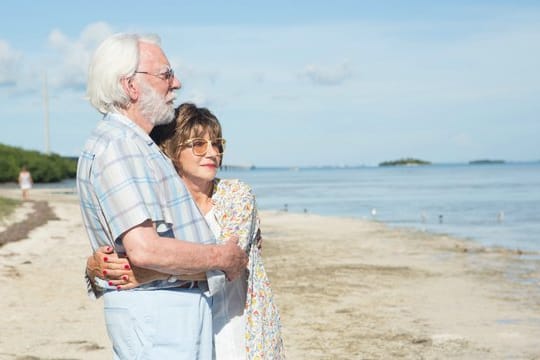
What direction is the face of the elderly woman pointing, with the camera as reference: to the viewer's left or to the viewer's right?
to the viewer's right

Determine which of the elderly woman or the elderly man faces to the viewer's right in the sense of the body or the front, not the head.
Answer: the elderly man

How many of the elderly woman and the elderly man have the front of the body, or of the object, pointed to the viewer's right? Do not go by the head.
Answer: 1

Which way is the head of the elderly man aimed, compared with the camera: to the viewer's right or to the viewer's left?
to the viewer's right

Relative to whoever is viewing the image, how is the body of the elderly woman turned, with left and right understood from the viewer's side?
facing the viewer and to the left of the viewer

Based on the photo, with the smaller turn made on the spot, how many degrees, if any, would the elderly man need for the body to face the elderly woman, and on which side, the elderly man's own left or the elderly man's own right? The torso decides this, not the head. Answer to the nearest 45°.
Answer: approximately 45° to the elderly man's own left

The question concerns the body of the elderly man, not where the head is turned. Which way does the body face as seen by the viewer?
to the viewer's right
